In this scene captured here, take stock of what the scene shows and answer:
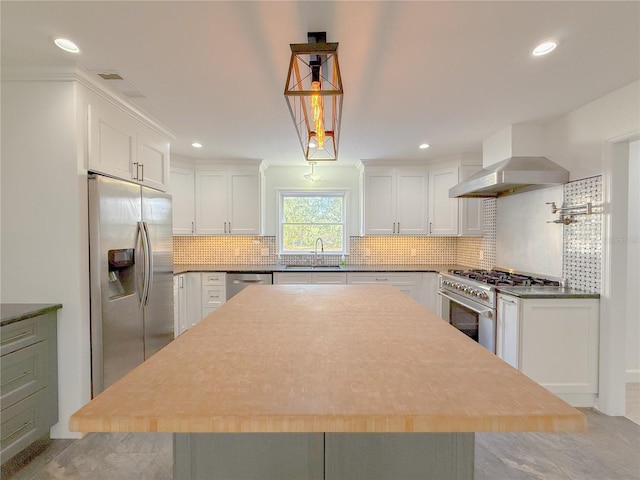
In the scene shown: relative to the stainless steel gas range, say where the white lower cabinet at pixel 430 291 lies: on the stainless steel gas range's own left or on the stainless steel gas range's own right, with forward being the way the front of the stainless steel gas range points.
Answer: on the stainless steel gas range's own right

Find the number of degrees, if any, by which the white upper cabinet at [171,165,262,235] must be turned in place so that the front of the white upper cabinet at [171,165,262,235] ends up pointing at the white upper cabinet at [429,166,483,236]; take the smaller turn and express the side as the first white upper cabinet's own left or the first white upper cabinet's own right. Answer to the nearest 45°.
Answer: approximately 90° to the first white upper cabinet's own left

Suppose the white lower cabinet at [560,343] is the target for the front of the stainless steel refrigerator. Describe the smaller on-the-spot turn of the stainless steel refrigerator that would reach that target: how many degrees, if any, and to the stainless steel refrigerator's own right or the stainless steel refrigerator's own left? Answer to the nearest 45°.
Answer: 0° — it already faces it

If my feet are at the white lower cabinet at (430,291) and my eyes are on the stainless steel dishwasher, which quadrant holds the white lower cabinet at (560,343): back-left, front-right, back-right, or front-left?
back-left

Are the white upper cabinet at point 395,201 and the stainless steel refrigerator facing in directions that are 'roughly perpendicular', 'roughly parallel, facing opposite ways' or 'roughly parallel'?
roughly perpendicular

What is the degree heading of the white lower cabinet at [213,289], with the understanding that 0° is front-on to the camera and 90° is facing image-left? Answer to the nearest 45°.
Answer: approximately 0°

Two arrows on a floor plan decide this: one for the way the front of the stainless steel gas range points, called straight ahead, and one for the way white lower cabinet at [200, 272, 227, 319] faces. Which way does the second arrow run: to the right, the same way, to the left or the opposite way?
to the left

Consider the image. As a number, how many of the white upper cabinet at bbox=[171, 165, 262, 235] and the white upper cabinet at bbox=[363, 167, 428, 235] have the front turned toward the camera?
2

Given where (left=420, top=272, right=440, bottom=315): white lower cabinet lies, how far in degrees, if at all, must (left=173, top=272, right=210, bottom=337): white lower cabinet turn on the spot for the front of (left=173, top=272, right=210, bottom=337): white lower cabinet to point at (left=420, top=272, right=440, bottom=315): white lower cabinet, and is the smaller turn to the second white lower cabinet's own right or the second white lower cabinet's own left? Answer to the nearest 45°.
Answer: approximately 45° to the second white lower cabinet's own left

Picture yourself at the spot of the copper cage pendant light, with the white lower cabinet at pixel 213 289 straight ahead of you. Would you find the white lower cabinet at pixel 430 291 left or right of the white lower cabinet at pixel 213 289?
right
